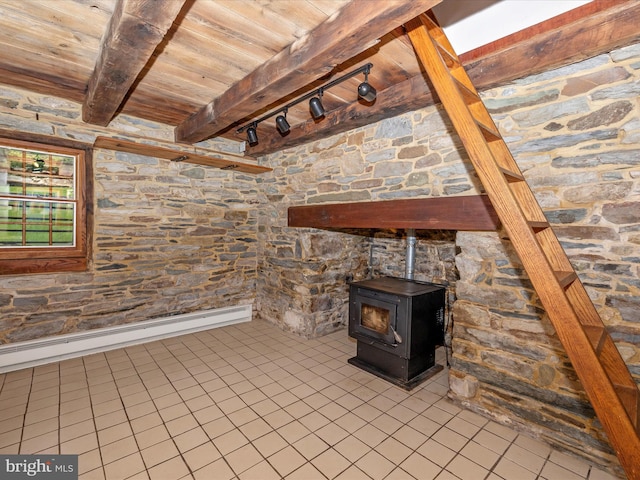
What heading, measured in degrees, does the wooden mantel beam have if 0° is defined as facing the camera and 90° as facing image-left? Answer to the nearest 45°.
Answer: approximately 45°

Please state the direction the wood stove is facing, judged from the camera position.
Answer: facing the viewer and to the left of the viewer

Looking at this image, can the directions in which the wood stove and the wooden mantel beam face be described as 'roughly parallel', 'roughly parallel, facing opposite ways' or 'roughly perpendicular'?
roughly parallel

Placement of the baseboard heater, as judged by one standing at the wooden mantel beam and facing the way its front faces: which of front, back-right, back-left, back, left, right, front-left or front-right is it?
front-right

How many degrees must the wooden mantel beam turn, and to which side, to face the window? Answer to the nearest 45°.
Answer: approximately 45° to its right

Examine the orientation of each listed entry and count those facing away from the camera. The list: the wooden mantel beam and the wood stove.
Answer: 0

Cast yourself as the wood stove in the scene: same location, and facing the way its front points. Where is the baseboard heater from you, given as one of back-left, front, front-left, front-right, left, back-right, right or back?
front-right
